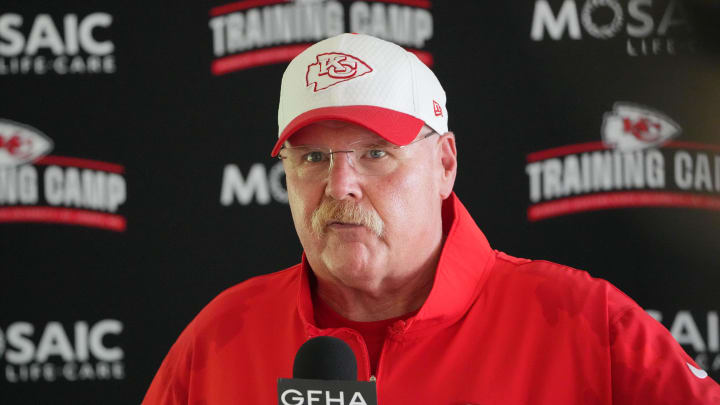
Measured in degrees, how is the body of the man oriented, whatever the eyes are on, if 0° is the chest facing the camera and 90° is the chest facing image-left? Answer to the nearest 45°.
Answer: approximately 45°
